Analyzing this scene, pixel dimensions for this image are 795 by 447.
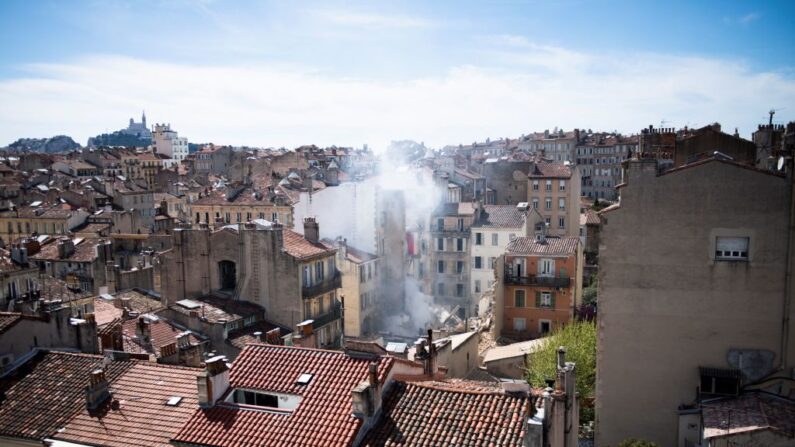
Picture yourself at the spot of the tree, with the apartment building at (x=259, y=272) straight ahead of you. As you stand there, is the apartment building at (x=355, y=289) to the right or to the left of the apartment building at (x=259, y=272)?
right

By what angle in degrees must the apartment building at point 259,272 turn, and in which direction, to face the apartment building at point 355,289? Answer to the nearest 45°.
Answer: approximately 90° to its left

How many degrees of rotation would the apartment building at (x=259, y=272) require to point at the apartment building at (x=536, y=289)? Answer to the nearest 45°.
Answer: approximately 45° to its left

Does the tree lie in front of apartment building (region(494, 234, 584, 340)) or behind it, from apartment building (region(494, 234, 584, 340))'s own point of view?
in front

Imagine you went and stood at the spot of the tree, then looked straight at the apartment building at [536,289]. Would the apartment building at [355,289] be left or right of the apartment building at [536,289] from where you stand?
left

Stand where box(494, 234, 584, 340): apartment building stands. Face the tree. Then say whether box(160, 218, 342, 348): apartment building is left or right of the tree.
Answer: right

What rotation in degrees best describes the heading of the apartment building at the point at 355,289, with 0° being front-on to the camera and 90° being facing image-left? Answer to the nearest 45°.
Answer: approximately 315°

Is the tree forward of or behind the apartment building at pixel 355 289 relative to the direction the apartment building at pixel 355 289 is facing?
forward

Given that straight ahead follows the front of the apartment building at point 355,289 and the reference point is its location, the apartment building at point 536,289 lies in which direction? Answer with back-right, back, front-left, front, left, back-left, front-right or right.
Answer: front-left

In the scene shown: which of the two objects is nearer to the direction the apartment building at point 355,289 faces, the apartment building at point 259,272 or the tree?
the tree

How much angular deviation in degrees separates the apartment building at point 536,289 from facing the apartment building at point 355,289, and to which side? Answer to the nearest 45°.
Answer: approximately 90° to its right

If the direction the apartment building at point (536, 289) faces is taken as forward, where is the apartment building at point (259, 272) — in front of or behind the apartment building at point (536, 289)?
in front
